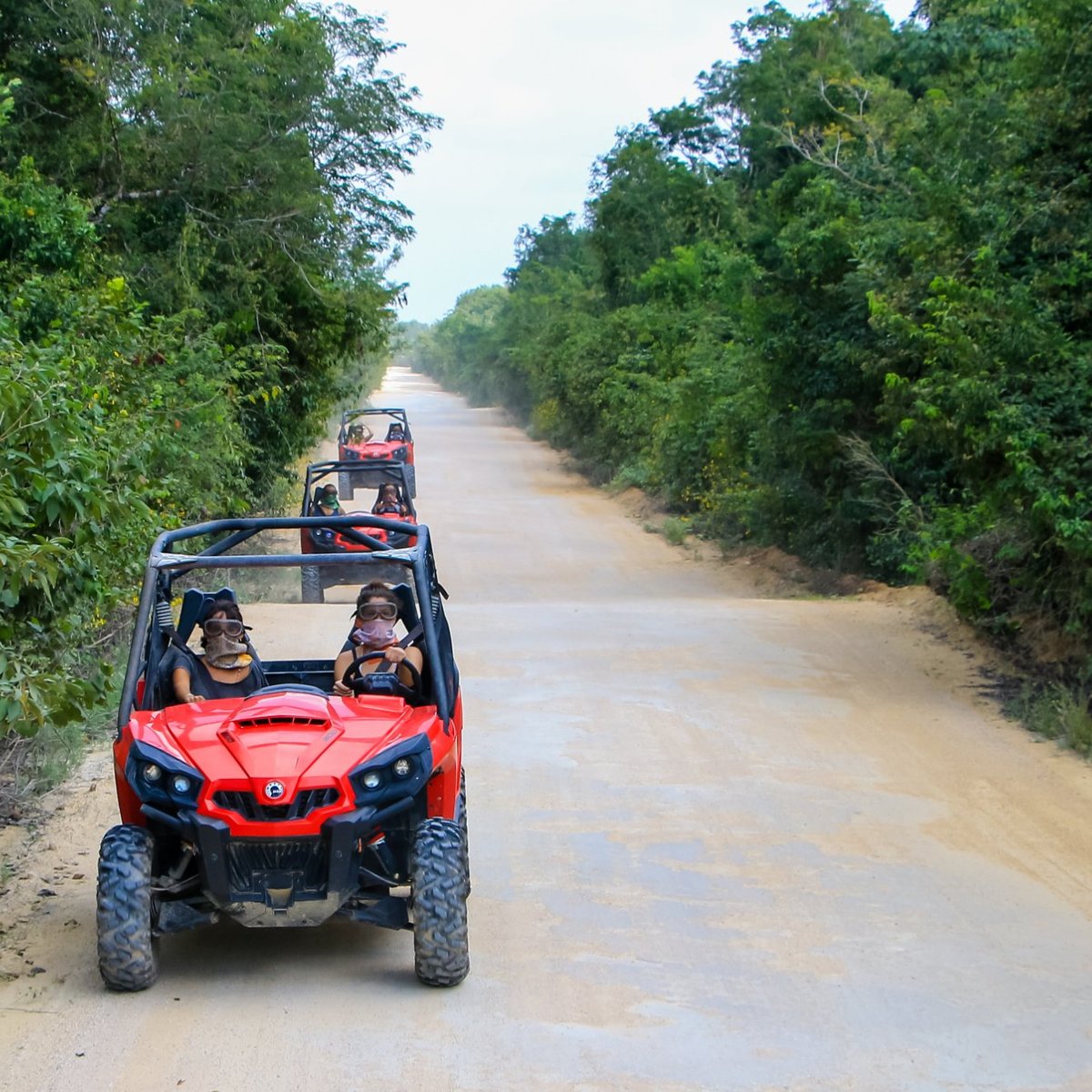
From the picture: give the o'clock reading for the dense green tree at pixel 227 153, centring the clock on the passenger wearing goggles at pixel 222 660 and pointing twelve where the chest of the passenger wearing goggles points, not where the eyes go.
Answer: The dense green tree is roughly at 6 o'clock from the passenger wearing goggles.

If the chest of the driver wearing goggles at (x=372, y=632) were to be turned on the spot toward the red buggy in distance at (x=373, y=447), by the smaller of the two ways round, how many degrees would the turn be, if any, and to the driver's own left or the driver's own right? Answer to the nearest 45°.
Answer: approximately 180°

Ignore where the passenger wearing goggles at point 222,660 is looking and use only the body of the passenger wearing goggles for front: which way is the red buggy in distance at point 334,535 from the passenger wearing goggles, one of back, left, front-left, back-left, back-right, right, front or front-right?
back

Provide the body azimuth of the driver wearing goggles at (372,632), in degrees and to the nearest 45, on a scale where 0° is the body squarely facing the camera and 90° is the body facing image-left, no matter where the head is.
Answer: approximately 0°

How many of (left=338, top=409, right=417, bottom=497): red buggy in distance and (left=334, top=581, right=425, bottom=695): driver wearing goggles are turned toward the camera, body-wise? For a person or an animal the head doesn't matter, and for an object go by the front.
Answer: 2

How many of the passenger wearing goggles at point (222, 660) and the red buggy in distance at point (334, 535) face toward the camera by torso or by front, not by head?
2
